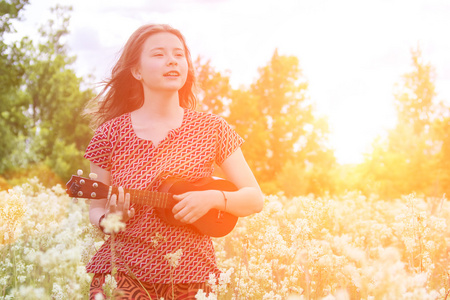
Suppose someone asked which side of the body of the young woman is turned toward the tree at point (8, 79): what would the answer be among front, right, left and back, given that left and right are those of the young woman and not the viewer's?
back

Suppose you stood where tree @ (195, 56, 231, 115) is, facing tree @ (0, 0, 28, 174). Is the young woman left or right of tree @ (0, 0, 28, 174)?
left

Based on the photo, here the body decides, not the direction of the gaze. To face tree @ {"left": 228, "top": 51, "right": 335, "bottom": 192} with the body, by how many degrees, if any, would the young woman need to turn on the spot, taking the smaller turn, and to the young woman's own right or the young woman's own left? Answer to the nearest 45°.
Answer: approximately 180°

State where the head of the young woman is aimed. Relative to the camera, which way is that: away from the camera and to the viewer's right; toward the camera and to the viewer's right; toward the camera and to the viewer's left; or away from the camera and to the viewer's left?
toward the camera and to the viewer's right

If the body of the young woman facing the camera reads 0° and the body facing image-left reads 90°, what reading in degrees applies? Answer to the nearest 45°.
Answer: approximately 0°

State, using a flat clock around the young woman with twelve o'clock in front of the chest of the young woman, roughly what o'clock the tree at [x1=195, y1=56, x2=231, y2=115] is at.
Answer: The tree is roughly at 6 o'clock from the young woman.

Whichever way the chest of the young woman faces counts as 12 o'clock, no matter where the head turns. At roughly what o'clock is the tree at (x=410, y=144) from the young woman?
The tree is roughly at 7 o'clock from the young woman.

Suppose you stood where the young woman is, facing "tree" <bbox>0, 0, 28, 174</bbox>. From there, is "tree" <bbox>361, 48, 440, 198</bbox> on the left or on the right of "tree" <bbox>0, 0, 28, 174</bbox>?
right

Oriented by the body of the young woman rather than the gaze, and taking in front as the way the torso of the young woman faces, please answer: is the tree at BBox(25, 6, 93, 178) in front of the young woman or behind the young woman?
behind
